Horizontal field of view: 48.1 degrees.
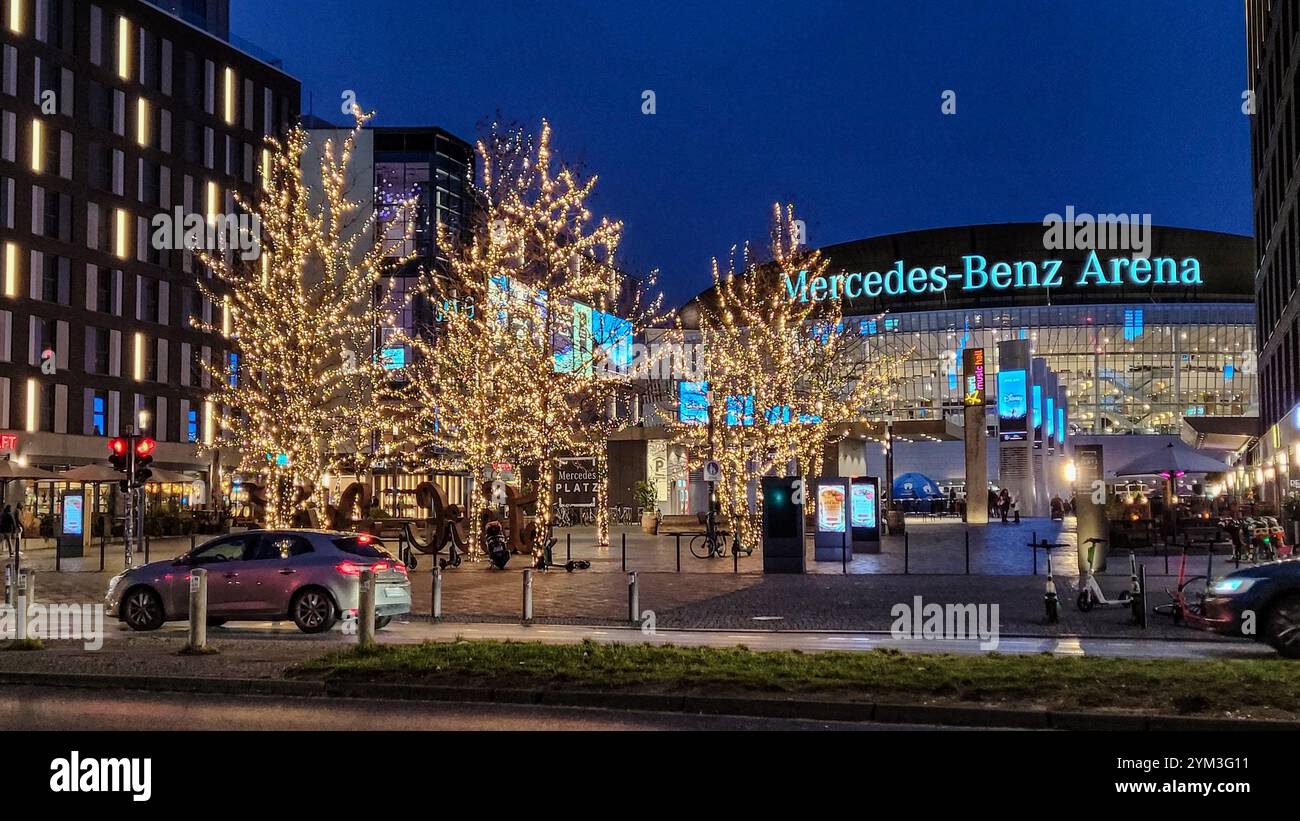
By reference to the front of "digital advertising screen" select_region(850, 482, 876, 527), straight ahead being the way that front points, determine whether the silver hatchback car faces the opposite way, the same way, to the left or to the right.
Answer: to the right

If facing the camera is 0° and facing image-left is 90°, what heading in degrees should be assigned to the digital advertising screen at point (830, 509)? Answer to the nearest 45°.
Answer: approximately 0°

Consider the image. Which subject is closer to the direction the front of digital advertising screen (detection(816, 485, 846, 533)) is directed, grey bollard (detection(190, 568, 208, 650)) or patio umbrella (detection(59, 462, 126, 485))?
the grey bollard

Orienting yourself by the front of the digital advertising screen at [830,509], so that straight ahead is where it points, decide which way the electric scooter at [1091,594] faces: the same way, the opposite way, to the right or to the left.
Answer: to the right

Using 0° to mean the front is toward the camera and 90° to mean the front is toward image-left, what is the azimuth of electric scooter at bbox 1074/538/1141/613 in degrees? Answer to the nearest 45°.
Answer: approximately 90°

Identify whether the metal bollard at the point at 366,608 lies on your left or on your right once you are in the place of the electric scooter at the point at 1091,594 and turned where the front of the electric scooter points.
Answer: on your left
